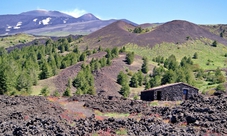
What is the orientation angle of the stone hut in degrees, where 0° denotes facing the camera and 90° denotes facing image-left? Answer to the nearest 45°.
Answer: approximately 0°
